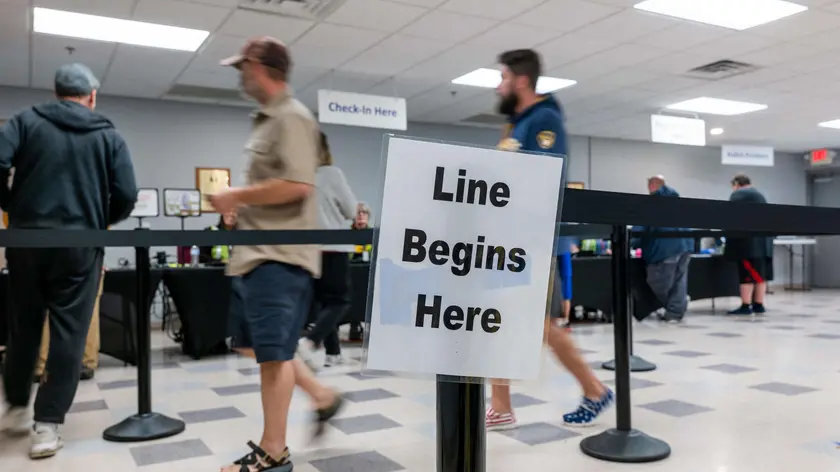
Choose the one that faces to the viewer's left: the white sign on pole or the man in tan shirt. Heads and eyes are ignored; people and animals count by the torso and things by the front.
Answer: the man in tan shirt

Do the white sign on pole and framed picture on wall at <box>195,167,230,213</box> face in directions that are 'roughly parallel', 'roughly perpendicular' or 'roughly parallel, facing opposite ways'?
roughly parallel

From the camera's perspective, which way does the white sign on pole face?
toward the camera

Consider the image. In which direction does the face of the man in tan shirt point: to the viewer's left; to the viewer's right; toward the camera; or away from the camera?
to the viewer's left

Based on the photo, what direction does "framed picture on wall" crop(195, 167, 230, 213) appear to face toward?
toward the camera

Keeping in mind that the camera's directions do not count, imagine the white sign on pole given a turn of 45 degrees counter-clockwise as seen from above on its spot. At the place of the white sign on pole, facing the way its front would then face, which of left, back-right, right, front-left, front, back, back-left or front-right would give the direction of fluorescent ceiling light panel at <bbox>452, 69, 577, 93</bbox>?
back-left

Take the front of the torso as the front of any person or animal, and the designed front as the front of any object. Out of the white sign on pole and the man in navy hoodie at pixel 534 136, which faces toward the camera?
the white sign on pole

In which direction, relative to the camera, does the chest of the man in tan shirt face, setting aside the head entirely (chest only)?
to the viewer's left

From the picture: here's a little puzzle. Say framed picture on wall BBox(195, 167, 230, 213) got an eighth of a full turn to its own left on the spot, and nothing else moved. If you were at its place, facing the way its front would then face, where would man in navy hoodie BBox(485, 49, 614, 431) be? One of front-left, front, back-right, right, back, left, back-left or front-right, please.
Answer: front-right

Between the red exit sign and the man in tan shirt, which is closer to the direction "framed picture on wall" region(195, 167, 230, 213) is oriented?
the man in tan shirt

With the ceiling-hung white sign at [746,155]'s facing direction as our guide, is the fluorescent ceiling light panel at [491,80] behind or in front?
in front
